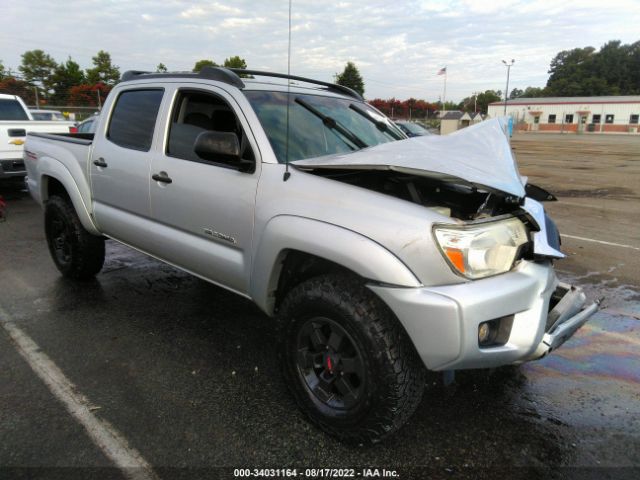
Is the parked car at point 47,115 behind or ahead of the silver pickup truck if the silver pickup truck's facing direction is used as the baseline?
behind

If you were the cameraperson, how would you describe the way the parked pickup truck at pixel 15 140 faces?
facing away from the viewer and to the left of the viewer

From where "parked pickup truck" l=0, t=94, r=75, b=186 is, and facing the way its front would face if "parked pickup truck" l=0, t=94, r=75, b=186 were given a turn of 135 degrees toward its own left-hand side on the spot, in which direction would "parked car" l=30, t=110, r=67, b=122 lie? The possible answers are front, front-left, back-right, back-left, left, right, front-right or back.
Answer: back

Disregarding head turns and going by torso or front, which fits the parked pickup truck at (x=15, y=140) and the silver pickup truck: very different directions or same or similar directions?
very different directions

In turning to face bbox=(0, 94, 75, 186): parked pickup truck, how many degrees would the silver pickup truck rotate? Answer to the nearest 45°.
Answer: approximately 180°

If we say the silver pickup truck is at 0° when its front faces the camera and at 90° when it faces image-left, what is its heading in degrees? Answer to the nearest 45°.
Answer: approximately 315°
